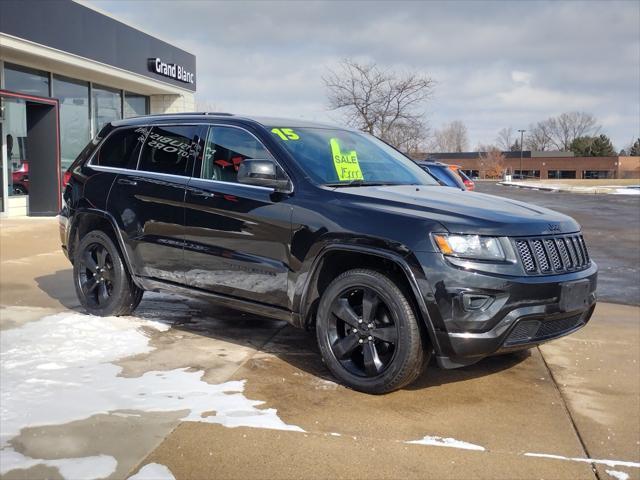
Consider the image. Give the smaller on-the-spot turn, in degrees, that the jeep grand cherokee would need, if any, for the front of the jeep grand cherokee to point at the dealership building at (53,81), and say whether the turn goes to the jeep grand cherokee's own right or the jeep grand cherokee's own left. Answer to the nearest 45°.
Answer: approximately 180°

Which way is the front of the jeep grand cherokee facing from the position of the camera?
facing the viewer and to the right of the viewer

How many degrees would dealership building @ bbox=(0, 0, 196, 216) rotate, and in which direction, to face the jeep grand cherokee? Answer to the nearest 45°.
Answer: approximately 45° to its right

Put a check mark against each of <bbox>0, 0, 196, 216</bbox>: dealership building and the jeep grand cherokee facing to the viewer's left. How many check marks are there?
0

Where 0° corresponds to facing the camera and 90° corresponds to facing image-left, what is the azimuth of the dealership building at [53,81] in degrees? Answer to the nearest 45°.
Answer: approximately 315°

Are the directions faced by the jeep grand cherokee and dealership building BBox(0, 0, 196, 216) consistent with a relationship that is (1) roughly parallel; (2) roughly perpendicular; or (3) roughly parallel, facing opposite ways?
roughly parallel
